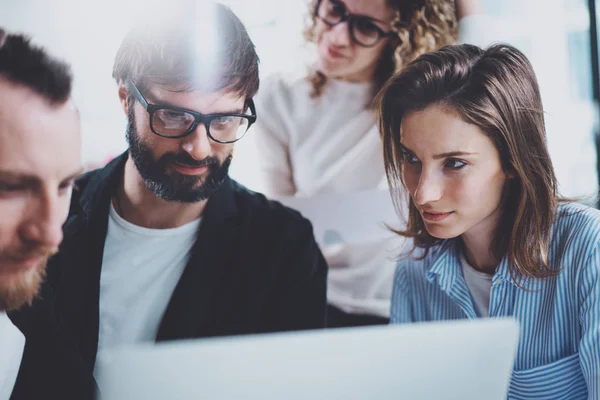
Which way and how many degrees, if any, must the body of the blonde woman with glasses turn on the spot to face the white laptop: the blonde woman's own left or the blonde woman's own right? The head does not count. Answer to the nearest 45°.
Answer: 0° — they already face it

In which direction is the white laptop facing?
away from the camera

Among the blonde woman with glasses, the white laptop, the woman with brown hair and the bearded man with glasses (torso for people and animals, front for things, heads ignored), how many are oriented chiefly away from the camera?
1

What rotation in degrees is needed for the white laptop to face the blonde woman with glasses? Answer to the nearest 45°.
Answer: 0° — it already faces them

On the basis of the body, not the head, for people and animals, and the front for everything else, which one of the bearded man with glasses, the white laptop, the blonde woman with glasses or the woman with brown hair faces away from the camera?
the white laptop

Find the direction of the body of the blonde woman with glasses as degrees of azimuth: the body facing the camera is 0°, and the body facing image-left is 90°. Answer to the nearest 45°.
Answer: approximately 0°

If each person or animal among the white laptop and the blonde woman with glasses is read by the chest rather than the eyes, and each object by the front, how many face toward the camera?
1

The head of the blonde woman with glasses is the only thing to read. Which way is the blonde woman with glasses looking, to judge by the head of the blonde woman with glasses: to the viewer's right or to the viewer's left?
to the viewer's left
